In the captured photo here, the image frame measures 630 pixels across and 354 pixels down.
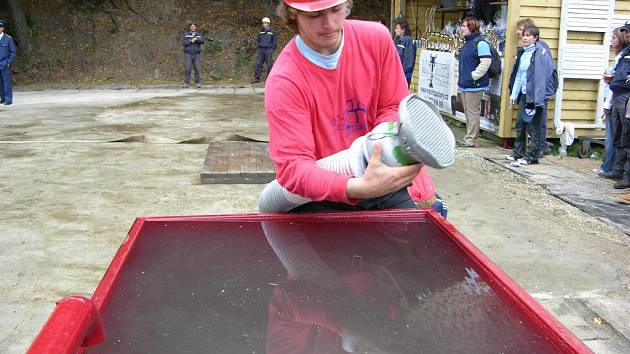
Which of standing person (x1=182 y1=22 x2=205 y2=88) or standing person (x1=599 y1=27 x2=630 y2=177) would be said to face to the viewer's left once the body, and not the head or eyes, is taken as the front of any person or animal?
standing person (x1=599 y1=27 x2=630 y2=177)

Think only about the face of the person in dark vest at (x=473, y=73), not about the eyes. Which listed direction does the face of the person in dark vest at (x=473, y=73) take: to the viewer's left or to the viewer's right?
to the viewer's left

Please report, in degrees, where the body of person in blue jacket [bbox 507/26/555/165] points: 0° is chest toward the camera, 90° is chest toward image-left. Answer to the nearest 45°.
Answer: approximately 45°

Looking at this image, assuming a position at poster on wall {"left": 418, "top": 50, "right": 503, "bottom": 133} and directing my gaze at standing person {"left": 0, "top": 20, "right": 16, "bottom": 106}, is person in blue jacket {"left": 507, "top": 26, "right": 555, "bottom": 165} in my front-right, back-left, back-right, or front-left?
back-left

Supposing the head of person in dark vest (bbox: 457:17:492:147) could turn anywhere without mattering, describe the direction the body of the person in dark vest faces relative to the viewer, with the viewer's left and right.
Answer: facing to the left of the viewer

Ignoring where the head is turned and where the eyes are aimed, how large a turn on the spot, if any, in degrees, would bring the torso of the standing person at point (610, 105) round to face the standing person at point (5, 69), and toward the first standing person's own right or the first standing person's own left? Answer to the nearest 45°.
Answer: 0° — they already face them

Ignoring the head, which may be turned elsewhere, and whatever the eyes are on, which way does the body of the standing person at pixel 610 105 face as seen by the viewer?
to the viewer's left

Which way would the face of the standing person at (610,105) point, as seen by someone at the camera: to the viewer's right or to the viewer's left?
to the viewer's left

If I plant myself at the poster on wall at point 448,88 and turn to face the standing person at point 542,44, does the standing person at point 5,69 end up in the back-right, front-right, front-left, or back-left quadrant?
back-right

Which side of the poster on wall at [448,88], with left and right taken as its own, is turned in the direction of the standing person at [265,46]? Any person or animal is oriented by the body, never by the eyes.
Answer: right
